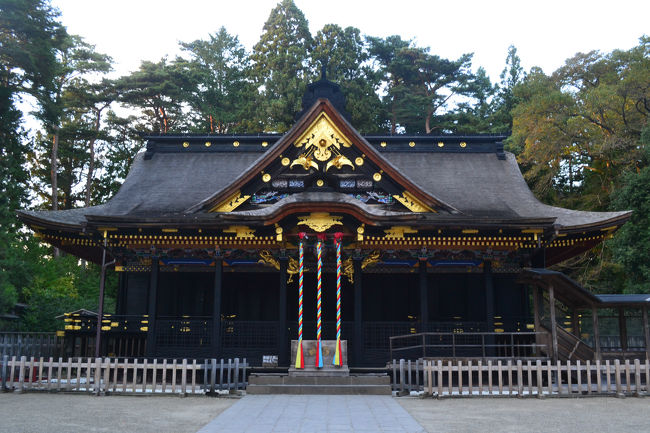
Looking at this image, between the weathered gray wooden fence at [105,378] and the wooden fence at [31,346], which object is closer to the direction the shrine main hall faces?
the weathered gray wooden fence

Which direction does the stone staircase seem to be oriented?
toward the camera

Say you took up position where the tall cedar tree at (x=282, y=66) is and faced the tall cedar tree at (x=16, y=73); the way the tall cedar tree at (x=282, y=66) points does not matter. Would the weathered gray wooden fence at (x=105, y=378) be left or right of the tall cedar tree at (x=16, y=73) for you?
left

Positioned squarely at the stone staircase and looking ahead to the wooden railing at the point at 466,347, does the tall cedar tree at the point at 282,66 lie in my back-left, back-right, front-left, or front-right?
front-left

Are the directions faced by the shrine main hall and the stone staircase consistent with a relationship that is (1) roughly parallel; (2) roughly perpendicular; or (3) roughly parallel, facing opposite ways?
roughly parallel

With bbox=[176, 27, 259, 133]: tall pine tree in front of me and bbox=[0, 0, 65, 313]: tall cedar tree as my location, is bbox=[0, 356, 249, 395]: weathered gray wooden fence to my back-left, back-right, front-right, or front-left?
back-right

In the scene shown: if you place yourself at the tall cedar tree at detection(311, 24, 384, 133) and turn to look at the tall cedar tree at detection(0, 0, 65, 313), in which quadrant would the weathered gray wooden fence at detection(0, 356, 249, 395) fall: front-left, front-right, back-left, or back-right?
front-left

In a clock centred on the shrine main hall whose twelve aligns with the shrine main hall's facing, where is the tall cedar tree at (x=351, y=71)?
The tall cedar tree is roughly at 6 o'clock from the shrine main hall.

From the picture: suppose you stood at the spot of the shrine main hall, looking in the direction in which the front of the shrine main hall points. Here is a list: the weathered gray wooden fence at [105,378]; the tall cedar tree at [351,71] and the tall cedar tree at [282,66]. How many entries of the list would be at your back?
2

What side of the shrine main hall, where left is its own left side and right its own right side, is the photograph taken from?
front

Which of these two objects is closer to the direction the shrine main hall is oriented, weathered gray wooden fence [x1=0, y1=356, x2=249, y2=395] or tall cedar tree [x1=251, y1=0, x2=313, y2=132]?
the weathered gray wooden fence

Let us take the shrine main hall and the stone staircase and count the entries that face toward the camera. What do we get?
2

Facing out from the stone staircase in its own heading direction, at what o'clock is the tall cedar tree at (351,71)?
The tall cedar tree is roughly at 6 o'clock from the stone staircase.
